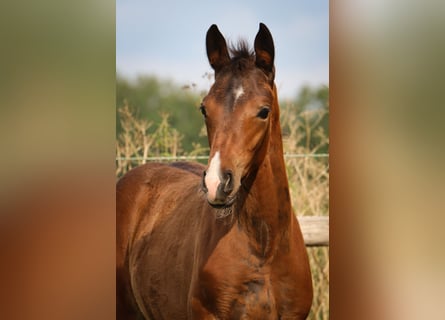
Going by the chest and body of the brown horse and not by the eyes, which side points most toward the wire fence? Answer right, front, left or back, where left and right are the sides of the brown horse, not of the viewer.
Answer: back

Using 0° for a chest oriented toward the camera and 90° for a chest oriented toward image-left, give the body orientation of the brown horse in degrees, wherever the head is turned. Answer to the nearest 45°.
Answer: approximately 315°
